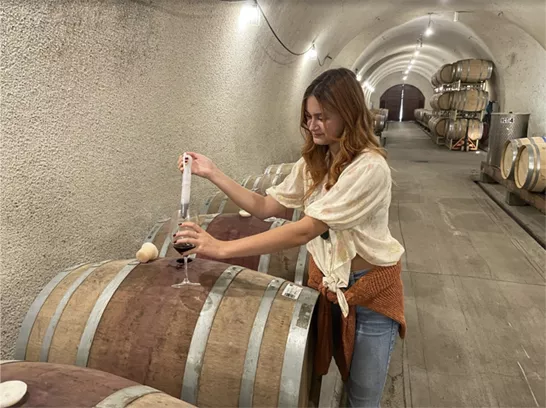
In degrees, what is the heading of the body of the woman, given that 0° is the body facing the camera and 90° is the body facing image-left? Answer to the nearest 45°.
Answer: approximately 45°

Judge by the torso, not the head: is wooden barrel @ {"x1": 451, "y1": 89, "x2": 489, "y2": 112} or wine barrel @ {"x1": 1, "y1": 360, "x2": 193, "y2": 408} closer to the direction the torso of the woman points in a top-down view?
the wine barrel

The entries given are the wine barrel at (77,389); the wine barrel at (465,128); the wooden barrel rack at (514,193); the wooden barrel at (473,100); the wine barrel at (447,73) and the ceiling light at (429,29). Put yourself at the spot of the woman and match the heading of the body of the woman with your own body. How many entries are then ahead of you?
1

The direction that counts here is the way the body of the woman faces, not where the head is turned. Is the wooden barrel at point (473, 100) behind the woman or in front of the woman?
behind

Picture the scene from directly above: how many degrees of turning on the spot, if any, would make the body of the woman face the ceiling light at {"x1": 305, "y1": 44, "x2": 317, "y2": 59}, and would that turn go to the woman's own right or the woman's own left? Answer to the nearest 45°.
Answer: approximately 135° to the woman's own right

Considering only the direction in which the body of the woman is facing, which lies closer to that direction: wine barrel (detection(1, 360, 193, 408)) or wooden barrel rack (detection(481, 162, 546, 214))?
the wine barrel

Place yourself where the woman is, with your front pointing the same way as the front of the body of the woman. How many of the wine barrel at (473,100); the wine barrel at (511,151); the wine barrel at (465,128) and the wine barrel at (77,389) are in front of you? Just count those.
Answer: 1

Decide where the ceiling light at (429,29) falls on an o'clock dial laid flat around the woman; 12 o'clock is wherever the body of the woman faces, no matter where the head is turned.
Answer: The ceiling light is roughly at 5 o'clock from the woman.

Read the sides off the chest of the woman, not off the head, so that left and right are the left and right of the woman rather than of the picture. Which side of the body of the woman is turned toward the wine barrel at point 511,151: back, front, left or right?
back

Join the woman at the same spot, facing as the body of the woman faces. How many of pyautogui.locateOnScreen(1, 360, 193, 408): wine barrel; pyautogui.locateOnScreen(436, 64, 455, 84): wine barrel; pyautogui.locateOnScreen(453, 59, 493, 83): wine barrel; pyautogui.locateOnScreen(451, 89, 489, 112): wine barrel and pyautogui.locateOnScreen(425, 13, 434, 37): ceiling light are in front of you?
1

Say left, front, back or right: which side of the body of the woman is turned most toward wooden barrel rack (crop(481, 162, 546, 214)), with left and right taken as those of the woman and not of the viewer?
back
